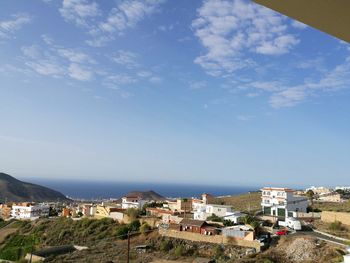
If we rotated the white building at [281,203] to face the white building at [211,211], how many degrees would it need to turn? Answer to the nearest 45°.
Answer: approximately 45° to its right

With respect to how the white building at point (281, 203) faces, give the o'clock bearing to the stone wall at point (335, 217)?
The stone wall is roughly at 9 o'clock from the white building.

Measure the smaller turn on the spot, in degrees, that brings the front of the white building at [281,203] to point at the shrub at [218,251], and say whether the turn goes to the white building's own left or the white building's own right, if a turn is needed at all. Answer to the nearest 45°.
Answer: approximately 45° to the white building's own left

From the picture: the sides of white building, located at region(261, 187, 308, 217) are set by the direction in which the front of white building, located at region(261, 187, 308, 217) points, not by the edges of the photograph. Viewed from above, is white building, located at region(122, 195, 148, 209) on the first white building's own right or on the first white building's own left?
on the first white building's own right

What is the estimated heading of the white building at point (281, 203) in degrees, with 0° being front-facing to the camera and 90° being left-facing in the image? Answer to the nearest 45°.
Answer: approximately 45°

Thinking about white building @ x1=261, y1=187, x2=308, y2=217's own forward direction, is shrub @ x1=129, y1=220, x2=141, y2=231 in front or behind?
in front

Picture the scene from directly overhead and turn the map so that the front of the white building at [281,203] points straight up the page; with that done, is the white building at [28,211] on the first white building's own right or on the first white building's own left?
on the first white building's own right

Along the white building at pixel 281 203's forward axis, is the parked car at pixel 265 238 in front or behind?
in front

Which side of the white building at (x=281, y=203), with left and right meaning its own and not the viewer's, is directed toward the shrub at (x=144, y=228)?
front

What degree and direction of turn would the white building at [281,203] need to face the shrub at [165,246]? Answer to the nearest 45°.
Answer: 0° — it already faces it
